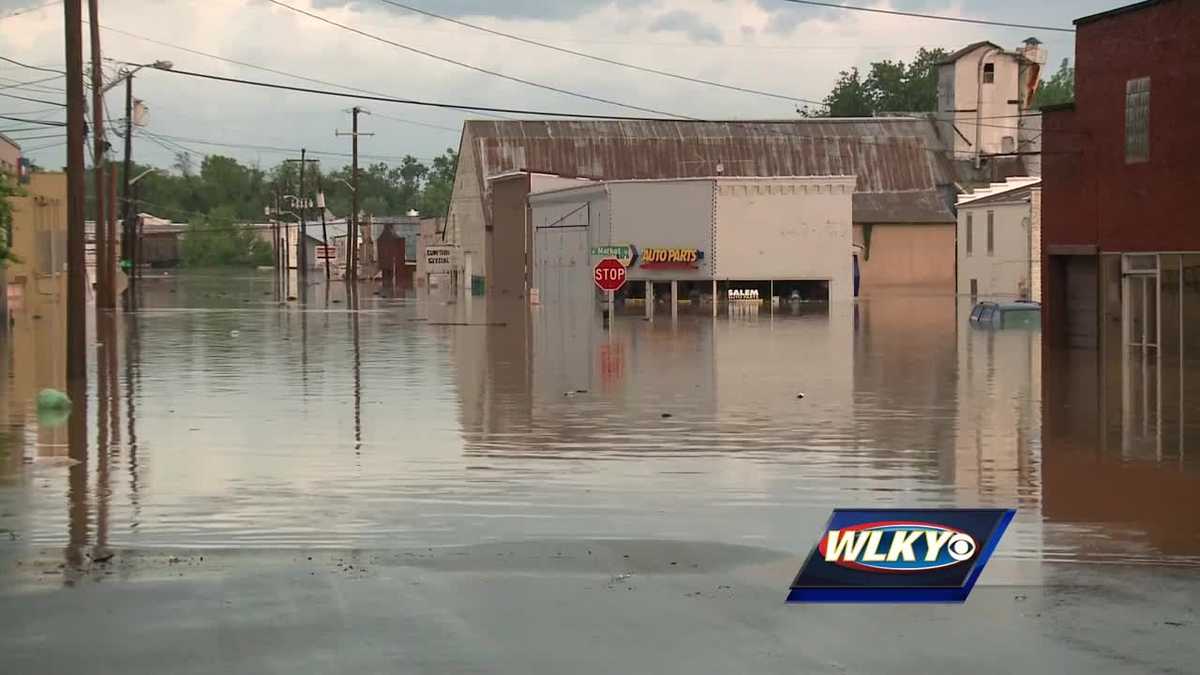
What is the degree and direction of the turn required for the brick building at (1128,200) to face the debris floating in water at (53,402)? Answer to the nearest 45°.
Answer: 0° — it already faces it

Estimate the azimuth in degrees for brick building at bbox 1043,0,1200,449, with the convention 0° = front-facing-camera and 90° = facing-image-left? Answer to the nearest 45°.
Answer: approximately 45°

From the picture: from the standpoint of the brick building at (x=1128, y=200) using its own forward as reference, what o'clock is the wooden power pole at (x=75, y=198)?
The wooden power pole is roughly at 12 o'clock from the brick building.
